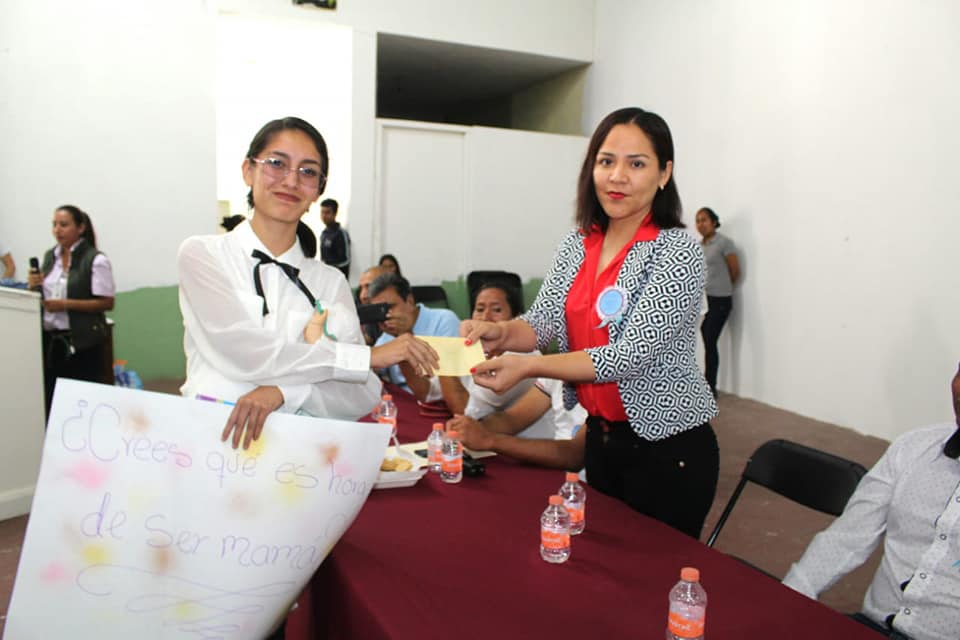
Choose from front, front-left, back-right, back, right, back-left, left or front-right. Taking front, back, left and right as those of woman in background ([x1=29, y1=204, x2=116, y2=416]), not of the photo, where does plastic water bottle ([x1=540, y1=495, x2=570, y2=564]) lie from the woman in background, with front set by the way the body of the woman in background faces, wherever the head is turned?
front-left

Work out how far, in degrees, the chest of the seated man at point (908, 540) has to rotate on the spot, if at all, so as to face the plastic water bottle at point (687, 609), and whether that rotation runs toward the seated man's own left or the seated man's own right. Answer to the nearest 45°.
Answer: approximately 45° to the seated man's own right

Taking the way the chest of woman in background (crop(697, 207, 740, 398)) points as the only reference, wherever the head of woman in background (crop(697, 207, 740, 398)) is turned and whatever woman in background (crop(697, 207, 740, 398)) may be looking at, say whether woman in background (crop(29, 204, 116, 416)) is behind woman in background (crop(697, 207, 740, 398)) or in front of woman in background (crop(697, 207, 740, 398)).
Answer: in front

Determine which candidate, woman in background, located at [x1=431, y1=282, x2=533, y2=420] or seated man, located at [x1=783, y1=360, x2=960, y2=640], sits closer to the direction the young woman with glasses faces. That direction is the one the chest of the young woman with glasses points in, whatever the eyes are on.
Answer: the seated man

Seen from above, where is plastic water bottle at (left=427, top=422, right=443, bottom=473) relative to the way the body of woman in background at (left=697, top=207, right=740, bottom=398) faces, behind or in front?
in front

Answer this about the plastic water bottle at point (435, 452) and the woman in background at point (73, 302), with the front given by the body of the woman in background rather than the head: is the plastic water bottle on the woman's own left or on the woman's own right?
on the woman's own left

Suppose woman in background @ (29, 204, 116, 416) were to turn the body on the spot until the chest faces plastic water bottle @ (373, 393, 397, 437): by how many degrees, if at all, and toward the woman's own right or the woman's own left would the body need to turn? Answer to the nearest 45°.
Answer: approximately 45° to the woman's own left

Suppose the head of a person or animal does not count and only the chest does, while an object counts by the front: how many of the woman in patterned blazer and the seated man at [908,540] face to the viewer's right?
0
